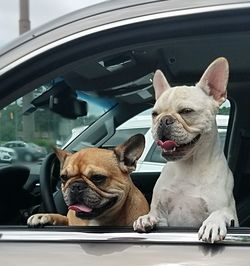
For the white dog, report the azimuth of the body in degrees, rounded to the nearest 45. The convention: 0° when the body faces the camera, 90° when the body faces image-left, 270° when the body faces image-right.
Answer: approximately 45°

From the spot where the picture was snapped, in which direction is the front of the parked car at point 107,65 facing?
facing to the left of the viewer

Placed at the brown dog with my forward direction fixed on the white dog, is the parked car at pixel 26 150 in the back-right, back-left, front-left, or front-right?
back-left
